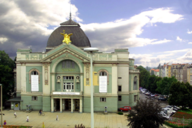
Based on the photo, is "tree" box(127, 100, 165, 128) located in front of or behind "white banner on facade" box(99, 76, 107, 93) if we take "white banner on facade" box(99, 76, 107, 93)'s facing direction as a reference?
in front

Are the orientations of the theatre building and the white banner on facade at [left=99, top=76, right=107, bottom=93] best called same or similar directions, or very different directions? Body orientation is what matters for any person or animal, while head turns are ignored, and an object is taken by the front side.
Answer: same or similar directions

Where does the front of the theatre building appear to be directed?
toward the camera

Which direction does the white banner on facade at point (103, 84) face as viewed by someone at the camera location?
facing the viewer

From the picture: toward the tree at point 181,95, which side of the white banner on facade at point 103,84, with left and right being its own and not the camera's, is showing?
left

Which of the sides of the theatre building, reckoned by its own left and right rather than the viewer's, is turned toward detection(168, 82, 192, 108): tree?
left
